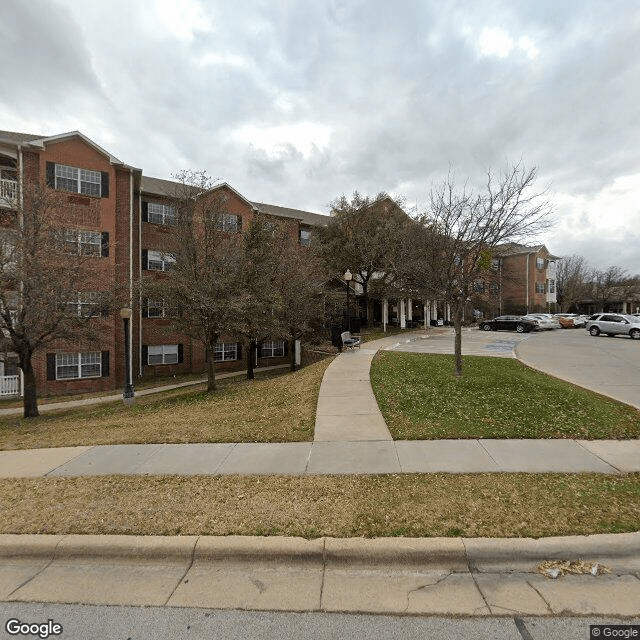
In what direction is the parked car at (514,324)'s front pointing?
to the viewer's left

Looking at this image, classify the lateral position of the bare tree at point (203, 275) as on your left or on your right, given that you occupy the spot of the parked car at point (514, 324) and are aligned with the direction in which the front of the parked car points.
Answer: on your left

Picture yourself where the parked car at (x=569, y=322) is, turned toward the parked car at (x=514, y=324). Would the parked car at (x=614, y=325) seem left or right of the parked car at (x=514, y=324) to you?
left

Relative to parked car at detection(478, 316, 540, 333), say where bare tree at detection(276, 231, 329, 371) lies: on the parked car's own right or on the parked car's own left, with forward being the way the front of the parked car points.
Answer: on the parked car's own left

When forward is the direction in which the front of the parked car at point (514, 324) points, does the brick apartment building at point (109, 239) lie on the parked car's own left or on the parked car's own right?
on the parked car's own left

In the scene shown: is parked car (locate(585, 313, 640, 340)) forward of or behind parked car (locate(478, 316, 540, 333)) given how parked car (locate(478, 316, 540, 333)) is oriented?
behind

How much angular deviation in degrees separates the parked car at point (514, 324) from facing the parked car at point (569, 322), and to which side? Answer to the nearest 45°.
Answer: approximately 135° to its right

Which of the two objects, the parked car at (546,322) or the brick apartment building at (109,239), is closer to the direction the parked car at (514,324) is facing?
the brick apartment building

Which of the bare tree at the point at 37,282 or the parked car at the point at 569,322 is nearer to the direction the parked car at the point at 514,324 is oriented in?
the bare tree
